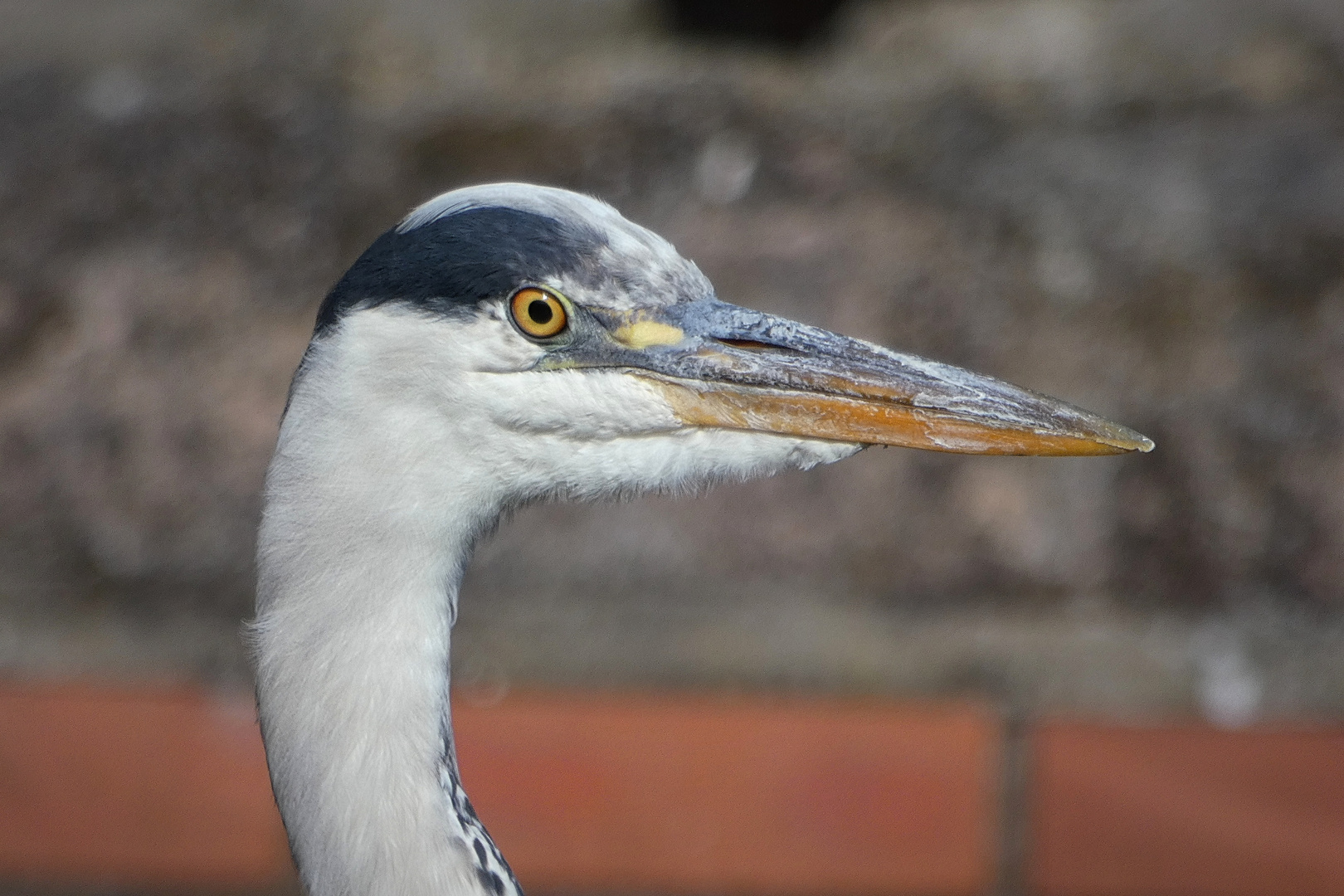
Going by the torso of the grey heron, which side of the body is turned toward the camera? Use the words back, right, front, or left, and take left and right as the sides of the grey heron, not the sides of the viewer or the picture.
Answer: right
